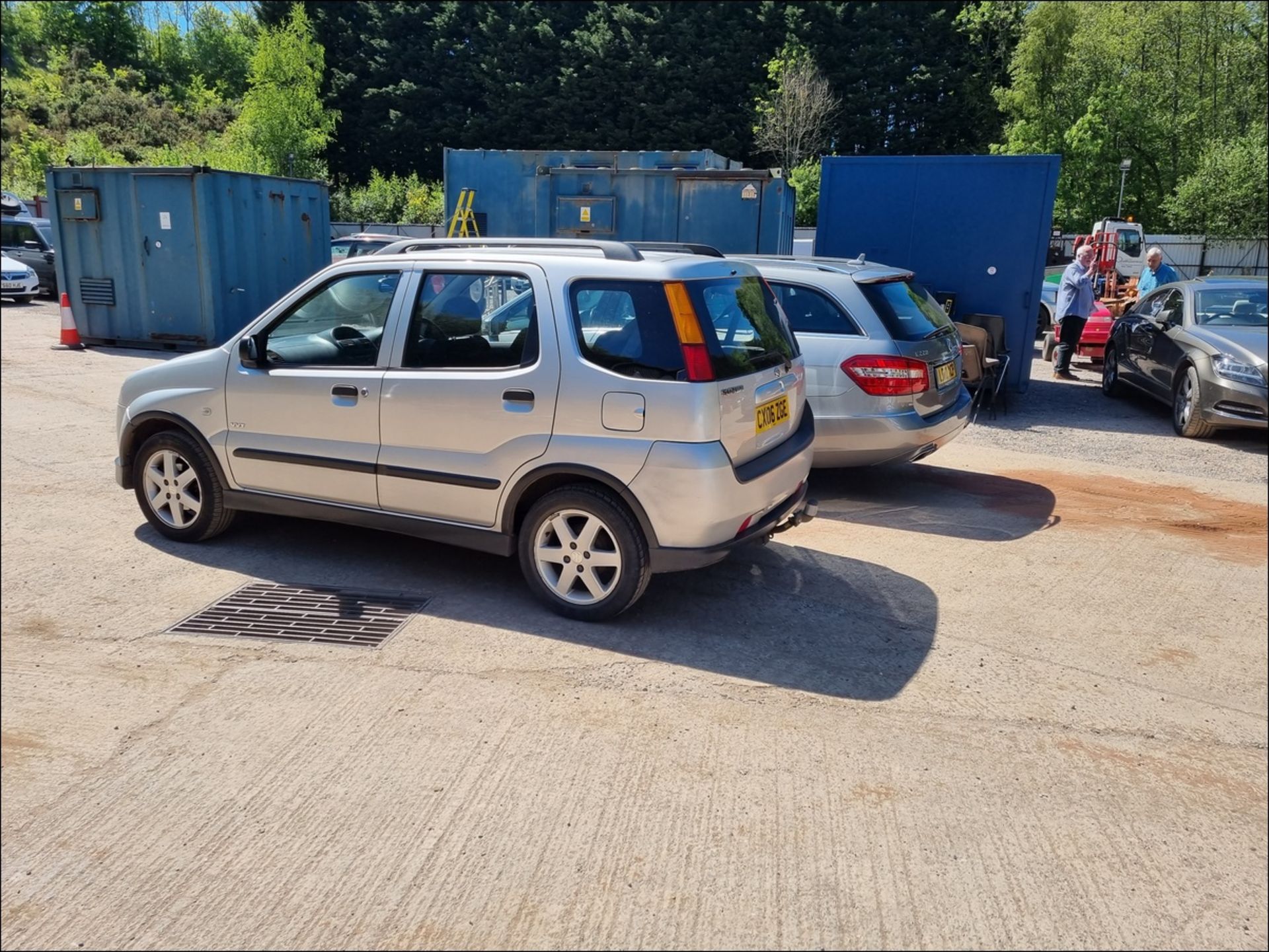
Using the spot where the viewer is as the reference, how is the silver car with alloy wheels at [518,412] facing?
facing away from the viewer and to the left of the viewer

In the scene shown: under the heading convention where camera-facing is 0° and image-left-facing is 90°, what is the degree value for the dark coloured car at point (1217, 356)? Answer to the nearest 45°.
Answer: approximately 315°

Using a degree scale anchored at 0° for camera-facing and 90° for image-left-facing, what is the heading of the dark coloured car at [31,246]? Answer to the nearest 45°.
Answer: approximately 315°

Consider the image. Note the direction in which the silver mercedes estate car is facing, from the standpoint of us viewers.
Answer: facing away from the viewer and to the left of the viewer

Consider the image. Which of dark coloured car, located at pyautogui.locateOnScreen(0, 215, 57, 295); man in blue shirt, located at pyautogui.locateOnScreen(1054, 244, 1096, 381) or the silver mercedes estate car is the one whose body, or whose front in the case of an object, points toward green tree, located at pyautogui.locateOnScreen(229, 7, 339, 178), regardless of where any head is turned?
the silver mercedes estate car

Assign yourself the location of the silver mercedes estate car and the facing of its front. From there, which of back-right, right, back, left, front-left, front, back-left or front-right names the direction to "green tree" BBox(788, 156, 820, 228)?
front-right

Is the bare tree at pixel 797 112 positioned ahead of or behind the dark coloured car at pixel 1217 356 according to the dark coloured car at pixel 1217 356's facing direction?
behind
